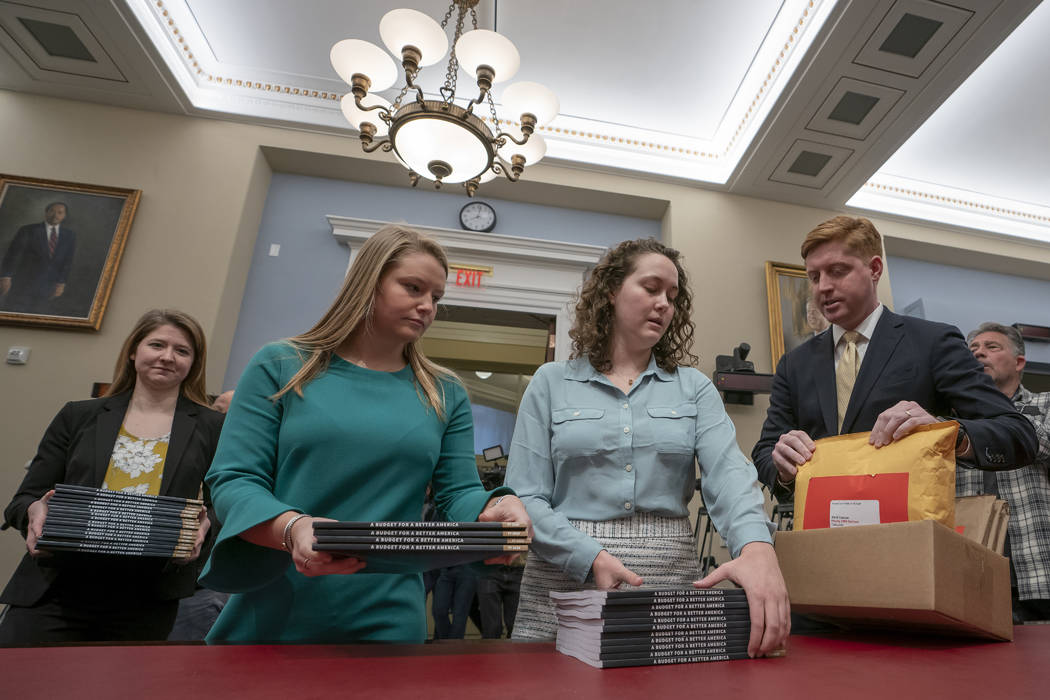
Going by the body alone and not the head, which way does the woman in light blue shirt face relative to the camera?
toward the camera

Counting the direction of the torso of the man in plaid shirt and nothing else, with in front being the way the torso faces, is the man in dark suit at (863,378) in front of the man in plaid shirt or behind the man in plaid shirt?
in front

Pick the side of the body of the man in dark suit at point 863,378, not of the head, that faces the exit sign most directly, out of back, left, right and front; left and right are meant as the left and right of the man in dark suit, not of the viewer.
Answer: right

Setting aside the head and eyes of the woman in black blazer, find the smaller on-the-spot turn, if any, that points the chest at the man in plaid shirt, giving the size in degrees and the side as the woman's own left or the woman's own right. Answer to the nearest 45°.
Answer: approximately 45° to the woman's own left

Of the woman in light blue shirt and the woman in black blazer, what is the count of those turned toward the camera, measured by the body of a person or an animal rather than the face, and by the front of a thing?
2

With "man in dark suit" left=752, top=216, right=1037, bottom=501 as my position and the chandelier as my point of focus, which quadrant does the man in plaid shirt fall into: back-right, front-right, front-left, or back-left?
back-right

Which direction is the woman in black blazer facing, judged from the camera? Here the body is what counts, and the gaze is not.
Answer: toward the camera

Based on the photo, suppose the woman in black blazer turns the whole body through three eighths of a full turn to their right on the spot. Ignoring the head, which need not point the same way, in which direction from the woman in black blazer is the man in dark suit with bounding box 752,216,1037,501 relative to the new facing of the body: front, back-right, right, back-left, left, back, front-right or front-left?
back

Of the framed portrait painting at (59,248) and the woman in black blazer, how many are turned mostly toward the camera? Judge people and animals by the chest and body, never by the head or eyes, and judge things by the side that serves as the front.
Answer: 2

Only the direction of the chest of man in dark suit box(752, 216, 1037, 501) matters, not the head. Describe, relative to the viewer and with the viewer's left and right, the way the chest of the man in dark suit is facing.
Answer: facing the viewer and to the left of the viewer

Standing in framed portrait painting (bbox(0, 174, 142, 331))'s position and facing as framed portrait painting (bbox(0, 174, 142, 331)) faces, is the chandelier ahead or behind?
ahead

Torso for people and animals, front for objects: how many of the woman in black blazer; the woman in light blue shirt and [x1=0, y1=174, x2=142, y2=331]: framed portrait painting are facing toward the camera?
3

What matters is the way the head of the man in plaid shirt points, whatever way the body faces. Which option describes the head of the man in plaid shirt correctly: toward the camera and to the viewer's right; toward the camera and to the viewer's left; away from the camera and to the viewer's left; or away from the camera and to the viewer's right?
toward the camera and to the viewer's left

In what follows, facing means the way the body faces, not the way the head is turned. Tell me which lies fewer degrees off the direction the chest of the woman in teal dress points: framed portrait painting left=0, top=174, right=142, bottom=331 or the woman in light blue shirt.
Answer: the woman in light blue shirt
